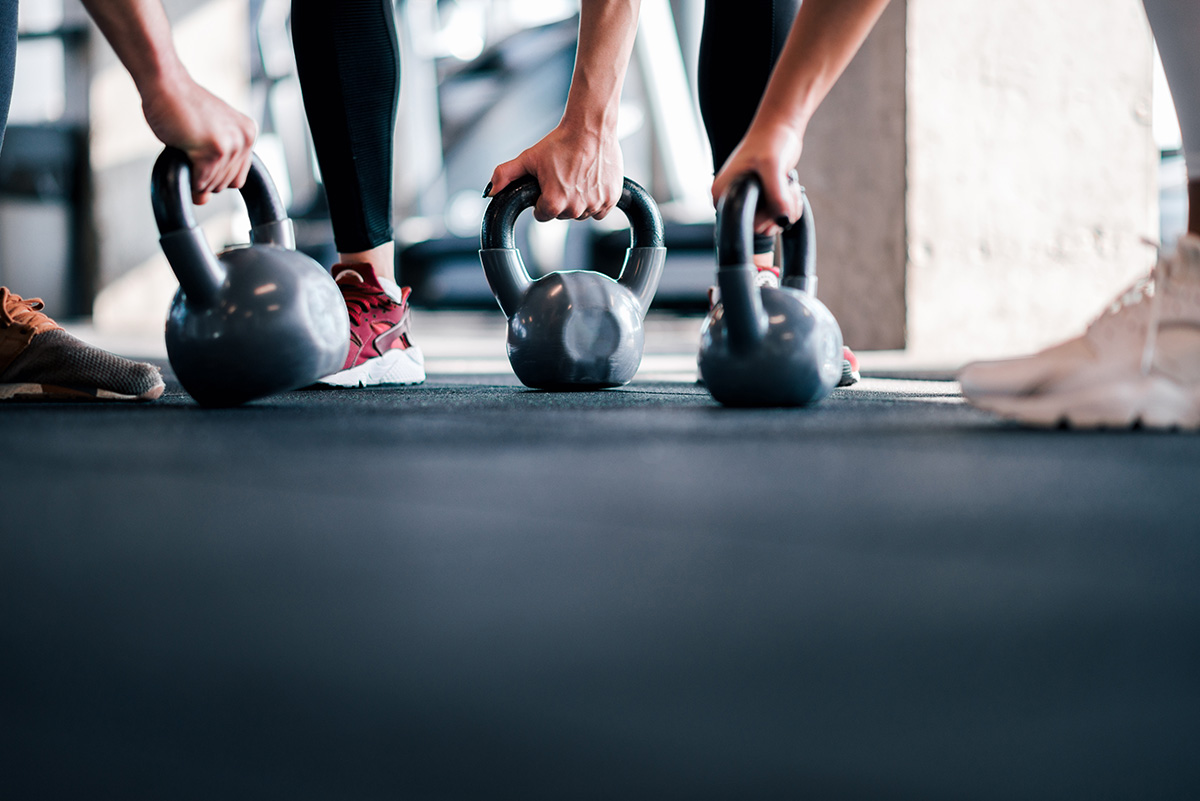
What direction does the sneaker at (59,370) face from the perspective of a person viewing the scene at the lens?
facing to the right of the viewer

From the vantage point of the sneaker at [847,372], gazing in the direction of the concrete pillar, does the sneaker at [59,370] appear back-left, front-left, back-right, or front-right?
back-left

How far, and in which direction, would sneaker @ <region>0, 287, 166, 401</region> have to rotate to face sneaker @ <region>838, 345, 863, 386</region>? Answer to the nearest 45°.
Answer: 0° — it already faces it

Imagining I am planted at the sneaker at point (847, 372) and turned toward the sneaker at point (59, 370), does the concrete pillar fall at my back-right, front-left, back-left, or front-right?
back-right
